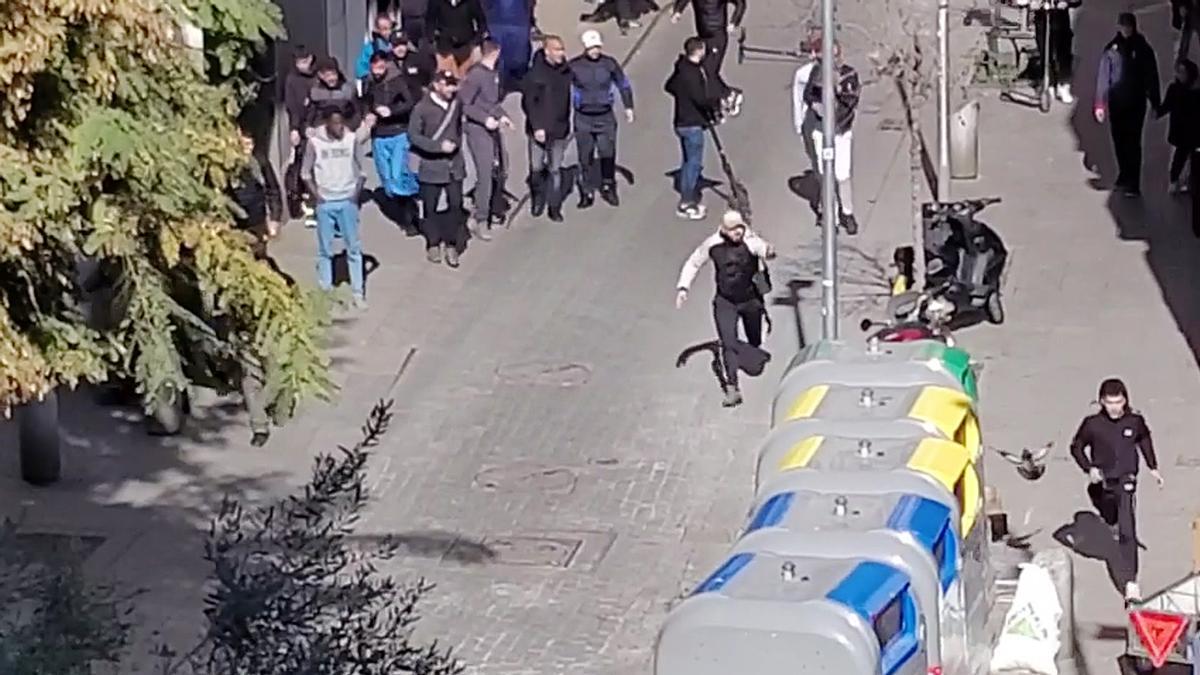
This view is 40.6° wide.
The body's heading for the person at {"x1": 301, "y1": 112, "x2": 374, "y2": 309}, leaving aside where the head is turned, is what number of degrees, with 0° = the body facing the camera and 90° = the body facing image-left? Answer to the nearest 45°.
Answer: approximately 0°

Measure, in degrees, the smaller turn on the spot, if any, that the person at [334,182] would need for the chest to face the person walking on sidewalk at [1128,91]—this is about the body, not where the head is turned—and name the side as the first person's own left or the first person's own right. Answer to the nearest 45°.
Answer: approximately 90° to the first person's own left

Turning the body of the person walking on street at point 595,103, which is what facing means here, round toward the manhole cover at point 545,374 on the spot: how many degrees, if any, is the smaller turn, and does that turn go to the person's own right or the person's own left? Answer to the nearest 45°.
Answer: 0° — they already face it

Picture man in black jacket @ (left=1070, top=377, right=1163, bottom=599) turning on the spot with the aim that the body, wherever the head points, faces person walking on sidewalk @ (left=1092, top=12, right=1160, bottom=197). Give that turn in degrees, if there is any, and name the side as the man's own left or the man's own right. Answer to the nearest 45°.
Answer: approximately 180°

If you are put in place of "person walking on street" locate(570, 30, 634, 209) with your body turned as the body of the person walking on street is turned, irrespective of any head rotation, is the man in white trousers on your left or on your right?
on your left
